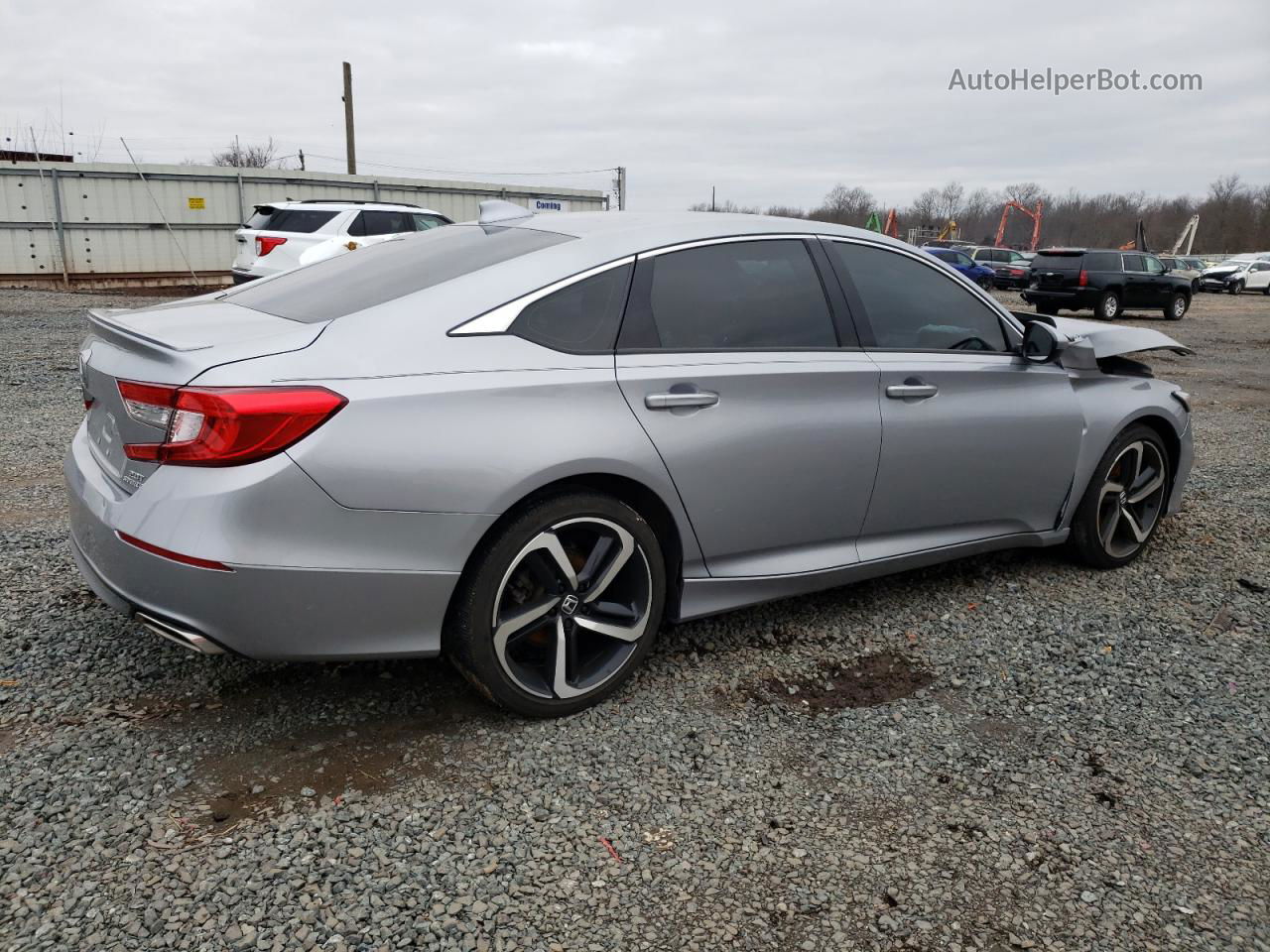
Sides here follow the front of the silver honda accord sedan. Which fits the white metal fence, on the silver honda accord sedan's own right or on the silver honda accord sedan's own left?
on the silver honda accord sedan's own left

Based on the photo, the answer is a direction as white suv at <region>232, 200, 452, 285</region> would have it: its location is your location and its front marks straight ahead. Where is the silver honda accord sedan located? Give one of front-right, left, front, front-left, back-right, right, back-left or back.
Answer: back-right

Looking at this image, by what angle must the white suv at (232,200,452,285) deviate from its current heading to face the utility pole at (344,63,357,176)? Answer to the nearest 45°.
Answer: approximately 45° to its left

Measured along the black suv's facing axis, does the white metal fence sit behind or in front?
behind

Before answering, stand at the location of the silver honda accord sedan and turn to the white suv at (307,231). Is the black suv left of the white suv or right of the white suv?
right

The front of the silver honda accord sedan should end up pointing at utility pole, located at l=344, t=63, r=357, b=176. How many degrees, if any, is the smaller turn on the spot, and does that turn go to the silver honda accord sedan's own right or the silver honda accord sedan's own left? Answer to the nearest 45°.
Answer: approximately 45° to the silver honda accord sedan's own left

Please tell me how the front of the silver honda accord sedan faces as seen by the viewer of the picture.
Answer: facing away from the viewer and to the right of the viewer

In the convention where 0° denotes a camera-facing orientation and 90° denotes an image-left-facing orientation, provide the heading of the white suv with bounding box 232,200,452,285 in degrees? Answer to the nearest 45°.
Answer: approximately 225°

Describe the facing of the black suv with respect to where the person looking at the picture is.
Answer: facing away from the viewer and to the right of the viewer

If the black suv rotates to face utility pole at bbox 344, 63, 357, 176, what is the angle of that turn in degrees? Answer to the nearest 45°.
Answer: approximately 135° to its left
